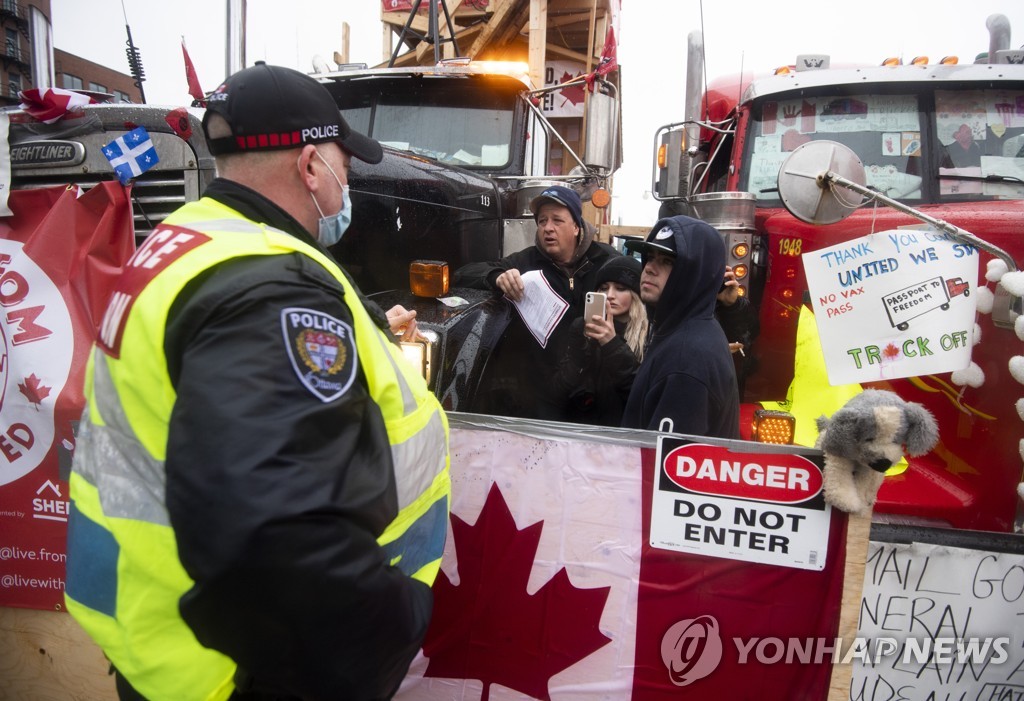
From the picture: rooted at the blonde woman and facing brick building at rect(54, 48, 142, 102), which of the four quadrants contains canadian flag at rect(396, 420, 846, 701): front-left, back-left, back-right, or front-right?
back-left

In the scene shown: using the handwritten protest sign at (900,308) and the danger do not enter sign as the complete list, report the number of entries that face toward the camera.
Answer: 2

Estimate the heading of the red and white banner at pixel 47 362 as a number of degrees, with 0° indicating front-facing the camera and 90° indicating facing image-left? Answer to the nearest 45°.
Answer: approximately 0°

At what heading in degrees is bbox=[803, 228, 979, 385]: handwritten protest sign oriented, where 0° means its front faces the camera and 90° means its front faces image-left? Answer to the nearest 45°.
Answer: approximately 0°

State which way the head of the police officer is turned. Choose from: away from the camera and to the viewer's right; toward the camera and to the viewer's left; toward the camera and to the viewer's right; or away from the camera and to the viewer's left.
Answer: away from the camera and to the viewer's right
